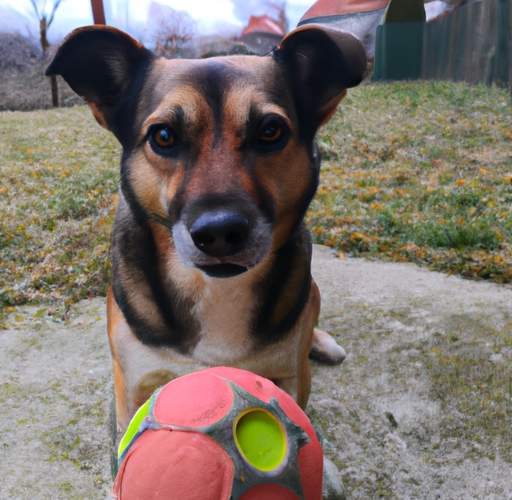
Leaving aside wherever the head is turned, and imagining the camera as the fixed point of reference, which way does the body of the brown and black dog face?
toward the camera

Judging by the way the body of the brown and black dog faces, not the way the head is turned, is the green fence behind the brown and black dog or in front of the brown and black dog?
behind

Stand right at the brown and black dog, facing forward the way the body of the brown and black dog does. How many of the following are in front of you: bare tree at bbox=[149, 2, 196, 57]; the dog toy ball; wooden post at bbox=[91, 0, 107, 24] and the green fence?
1

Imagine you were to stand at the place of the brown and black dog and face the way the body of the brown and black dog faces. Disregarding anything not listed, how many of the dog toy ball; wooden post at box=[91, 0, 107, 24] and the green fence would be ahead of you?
1

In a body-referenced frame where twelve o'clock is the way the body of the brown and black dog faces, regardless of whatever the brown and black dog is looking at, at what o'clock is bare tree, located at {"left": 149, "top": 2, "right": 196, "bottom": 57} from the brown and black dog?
The bare tree is roughly at 6 o'clock from the brown and black dog.

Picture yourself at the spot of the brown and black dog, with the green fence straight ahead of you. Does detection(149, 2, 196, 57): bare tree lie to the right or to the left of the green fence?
left

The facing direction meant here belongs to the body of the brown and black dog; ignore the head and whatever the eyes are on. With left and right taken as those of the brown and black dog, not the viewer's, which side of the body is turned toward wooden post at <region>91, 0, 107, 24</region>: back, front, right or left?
back

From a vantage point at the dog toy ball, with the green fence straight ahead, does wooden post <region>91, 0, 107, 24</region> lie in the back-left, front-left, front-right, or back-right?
front-left

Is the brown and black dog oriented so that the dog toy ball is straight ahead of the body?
yes
